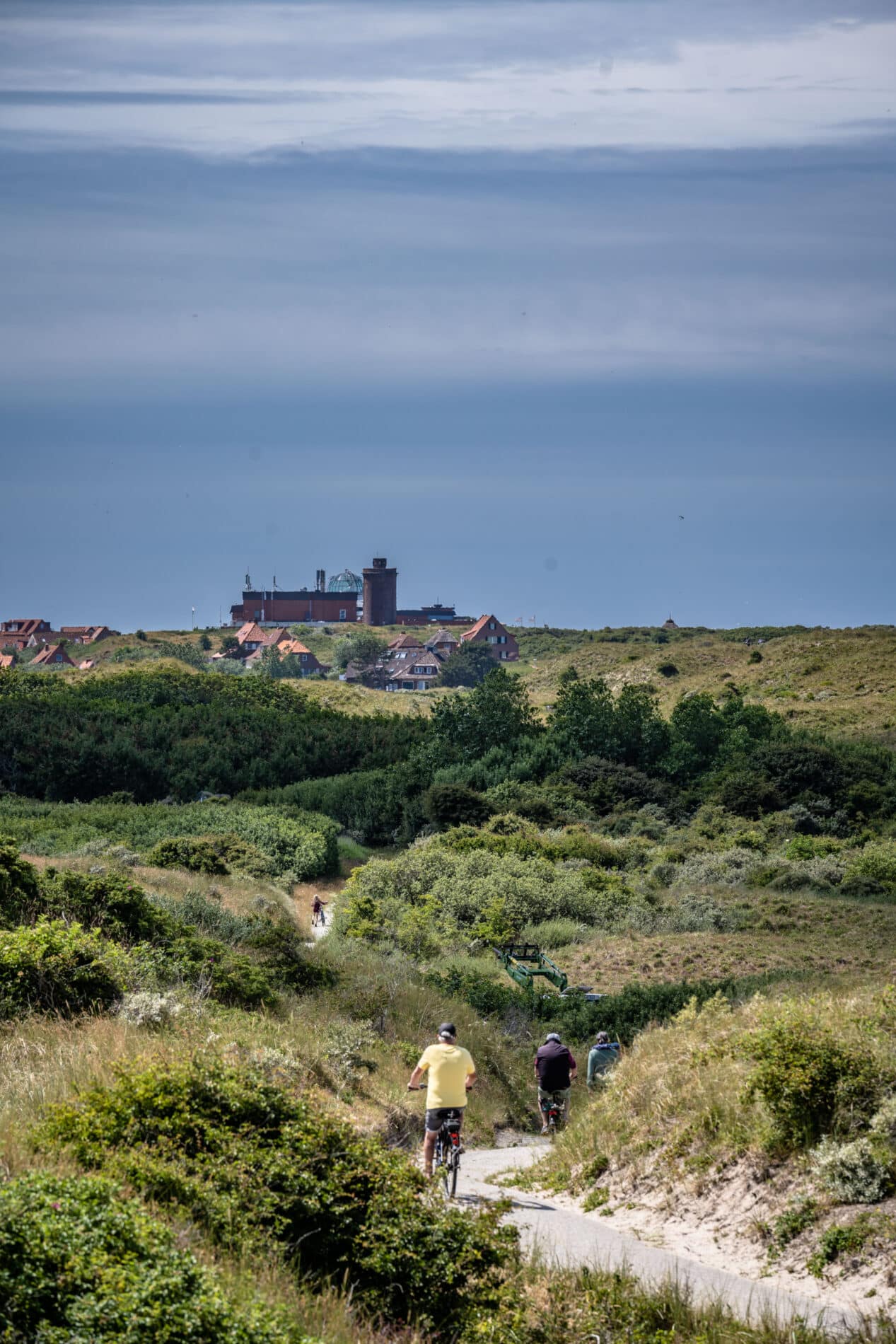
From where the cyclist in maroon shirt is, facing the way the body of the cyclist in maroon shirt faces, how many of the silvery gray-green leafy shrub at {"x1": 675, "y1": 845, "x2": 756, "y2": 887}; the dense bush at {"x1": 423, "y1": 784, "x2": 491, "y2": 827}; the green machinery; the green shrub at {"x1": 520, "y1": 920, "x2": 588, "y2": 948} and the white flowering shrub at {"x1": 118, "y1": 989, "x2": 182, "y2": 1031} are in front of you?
4

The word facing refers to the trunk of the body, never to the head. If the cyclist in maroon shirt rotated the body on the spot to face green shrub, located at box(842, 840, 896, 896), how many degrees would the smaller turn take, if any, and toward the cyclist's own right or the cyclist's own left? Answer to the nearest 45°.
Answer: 0° — they already face it

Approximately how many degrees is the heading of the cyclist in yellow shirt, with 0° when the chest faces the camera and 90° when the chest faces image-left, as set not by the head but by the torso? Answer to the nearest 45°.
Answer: approximately 180°

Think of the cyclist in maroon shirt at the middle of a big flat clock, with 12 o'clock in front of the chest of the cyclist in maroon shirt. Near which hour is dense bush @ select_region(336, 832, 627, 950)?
The dense bush is roughly at 12 o'clock from the cyclist in maroon shirt.

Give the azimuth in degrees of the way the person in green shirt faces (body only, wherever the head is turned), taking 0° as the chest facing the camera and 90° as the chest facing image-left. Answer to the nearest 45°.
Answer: approximately 180°

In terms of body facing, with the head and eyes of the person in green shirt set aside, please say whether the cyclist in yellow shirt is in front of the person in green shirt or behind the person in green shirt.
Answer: behind

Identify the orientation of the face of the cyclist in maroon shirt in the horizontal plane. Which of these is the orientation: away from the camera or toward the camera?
away from the camera

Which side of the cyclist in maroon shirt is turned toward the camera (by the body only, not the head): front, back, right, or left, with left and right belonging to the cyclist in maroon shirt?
back

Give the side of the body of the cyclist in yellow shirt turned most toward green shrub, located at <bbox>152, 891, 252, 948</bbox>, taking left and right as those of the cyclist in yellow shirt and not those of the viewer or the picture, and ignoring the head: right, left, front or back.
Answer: front

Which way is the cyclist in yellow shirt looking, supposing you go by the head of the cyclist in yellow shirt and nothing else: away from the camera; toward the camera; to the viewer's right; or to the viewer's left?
away from the camera

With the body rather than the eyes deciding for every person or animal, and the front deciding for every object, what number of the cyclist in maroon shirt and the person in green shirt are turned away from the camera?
2

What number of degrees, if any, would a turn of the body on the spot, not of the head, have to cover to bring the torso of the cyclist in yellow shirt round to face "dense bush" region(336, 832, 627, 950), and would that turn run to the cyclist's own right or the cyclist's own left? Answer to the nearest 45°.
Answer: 0° — they already face it
